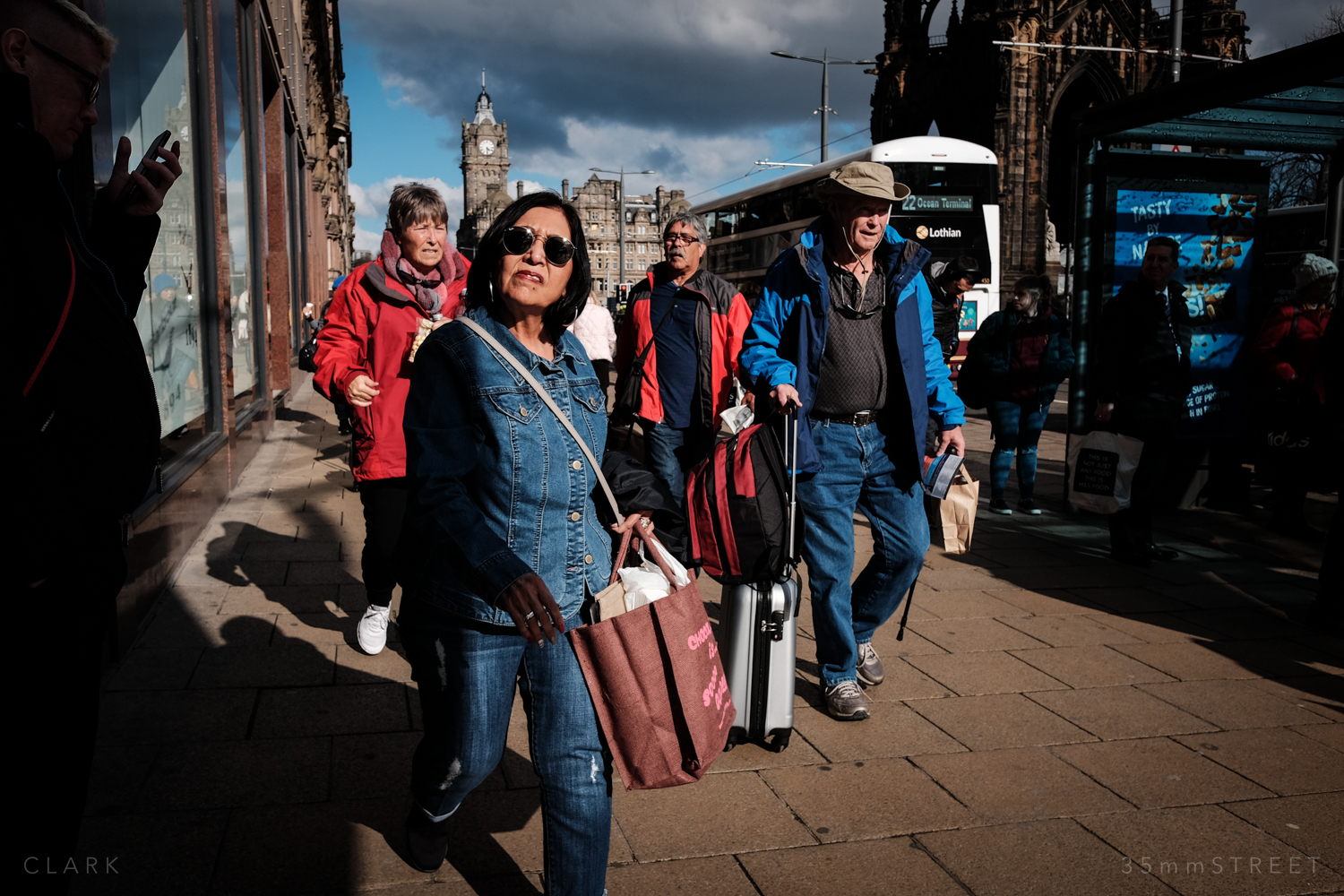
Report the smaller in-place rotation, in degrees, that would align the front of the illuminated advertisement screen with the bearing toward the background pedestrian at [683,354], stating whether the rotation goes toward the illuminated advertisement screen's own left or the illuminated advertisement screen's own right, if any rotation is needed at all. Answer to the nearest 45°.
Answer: approximately 45° to the illuminated advertisement screen's own right

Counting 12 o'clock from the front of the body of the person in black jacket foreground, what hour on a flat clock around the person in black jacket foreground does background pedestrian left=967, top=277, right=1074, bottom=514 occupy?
The background pedestrian is roughly at 11 o'clock from the person in black jacket foreground.

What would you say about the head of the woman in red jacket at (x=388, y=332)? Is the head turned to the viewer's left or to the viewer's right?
to the viewer's right

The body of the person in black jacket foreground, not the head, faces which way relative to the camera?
to the viewer's right

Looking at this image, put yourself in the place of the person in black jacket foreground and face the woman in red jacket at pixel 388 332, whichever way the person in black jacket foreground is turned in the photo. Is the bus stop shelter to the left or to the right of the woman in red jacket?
right

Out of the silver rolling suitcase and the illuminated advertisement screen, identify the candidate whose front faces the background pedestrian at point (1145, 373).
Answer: the illuminated advertisement screen

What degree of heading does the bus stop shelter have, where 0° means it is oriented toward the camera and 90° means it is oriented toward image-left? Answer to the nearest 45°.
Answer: approximately 45°

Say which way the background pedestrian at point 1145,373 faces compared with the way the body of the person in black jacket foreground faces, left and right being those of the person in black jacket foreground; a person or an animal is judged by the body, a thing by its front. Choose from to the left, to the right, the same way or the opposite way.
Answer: to the right
